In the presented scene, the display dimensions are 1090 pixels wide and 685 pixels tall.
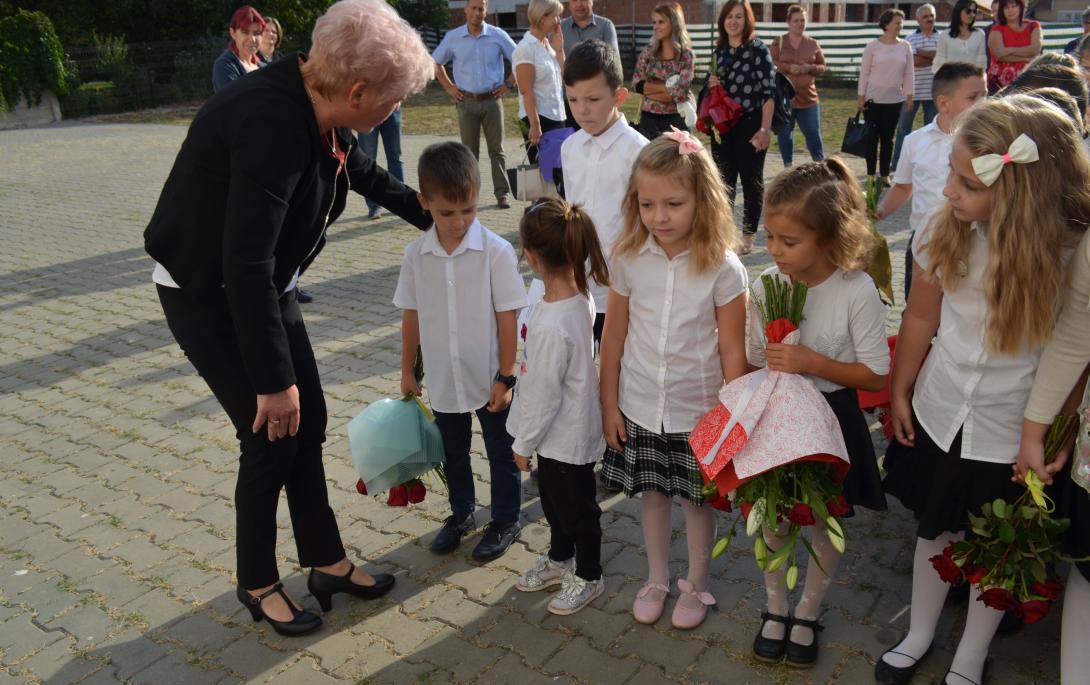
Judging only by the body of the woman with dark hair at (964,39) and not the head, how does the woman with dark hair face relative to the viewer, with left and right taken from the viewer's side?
facing the viewer

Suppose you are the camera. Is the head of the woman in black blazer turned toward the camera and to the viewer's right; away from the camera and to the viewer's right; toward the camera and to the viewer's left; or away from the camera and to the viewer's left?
away from the camera and to the viewer's right

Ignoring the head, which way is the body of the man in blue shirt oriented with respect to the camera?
toward the camera

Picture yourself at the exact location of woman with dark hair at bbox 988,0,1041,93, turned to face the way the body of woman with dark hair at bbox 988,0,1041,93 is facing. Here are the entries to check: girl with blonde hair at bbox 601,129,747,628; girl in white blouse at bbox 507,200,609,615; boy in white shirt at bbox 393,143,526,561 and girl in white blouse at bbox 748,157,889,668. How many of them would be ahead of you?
4

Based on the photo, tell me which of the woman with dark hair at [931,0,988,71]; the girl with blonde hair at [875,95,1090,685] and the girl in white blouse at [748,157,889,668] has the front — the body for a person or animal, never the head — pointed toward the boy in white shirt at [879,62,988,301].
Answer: the woman with dark hair

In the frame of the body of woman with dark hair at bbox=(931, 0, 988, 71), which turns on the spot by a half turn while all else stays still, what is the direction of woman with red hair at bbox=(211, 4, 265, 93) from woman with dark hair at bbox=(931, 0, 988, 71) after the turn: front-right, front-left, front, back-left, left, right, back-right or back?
back-left

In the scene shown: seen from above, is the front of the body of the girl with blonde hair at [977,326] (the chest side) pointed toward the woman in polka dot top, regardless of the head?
no

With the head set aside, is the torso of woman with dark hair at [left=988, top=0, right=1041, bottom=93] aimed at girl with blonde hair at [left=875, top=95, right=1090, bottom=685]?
yes

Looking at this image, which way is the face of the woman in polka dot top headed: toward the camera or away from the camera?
toward the camera

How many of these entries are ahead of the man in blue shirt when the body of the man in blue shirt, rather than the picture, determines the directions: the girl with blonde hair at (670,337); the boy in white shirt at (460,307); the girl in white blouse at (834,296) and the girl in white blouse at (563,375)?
4

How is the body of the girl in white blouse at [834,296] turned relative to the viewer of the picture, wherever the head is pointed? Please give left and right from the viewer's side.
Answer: facing the viewer and to the left of the viewer

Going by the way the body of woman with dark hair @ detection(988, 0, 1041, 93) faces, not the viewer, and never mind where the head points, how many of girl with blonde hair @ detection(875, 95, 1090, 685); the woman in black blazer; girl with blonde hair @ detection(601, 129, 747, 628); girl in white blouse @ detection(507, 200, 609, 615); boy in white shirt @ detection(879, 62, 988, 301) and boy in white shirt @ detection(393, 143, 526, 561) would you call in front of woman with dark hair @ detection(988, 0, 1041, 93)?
6

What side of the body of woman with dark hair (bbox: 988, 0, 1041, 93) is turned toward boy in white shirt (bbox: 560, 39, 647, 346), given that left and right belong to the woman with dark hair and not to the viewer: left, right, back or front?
front

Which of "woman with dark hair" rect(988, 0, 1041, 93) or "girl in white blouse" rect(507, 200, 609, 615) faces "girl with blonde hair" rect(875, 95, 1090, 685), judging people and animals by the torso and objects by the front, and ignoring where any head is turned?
the woman with dark hair

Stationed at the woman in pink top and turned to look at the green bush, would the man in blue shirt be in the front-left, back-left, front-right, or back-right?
front-left

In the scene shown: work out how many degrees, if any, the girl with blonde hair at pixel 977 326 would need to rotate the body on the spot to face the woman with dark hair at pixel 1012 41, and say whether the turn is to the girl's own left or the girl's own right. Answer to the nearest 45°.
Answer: approximately 135° to the girl's own right

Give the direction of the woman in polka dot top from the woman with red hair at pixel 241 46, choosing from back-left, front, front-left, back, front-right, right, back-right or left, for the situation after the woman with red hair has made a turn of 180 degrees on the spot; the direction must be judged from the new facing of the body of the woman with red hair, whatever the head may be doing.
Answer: back-right
